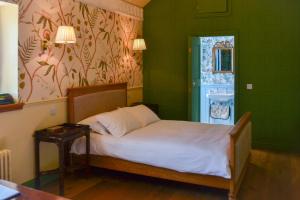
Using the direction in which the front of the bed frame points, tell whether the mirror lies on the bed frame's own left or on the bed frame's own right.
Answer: on the bed frame's own left

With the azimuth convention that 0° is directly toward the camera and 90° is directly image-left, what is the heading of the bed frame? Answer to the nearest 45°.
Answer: approximately 315°

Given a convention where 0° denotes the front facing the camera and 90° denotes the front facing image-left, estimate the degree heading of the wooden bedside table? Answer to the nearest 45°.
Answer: approximately 315°

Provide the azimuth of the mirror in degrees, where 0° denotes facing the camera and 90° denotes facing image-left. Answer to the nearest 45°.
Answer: approximately 0°
